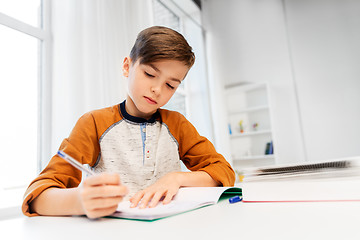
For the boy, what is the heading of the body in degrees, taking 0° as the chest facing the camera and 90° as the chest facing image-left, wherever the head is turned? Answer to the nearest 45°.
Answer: approximately 0°

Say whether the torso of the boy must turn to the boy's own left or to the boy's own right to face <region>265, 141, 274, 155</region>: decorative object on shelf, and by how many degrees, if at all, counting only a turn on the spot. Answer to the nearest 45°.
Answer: approximately 135° to the boy's own left

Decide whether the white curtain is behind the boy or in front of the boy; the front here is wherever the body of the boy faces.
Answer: behind

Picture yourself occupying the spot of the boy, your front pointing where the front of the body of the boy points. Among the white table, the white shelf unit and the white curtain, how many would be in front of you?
1

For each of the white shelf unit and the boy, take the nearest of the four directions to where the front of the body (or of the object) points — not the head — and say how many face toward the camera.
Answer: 2

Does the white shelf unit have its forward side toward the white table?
yes

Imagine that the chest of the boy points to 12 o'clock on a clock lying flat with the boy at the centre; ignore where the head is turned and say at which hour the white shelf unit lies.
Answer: The white shelf unit is roughly at 7 o'clock from the boy.

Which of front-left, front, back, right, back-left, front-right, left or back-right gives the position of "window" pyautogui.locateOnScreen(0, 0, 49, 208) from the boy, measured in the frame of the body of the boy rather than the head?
back-right
